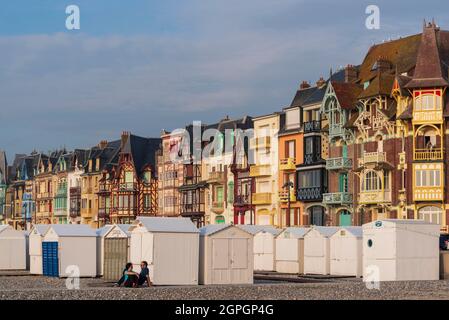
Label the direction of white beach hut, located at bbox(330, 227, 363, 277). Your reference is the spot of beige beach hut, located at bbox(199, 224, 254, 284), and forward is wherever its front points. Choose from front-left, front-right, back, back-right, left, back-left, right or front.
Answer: back-left

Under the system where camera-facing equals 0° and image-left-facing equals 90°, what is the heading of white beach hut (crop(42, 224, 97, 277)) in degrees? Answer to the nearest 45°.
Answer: approximately 45°

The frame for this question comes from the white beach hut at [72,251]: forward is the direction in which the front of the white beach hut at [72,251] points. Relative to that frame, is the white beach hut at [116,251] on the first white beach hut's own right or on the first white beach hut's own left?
on the first white beach hut's own left

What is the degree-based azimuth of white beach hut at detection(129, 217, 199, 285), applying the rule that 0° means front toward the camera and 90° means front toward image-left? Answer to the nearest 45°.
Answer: approximately 45°

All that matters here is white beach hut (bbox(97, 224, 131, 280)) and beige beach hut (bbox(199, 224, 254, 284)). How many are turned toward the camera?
2

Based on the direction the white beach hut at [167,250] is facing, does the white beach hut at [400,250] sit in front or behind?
behind

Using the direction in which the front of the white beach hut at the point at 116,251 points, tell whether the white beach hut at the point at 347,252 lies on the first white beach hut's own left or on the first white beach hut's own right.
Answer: on the first white beach hut's own left

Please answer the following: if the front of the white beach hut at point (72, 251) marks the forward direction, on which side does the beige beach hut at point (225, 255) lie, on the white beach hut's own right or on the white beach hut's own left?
on the white beach hut's own left

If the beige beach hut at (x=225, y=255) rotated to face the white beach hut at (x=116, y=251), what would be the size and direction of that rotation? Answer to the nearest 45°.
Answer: approximately 135° to its right
